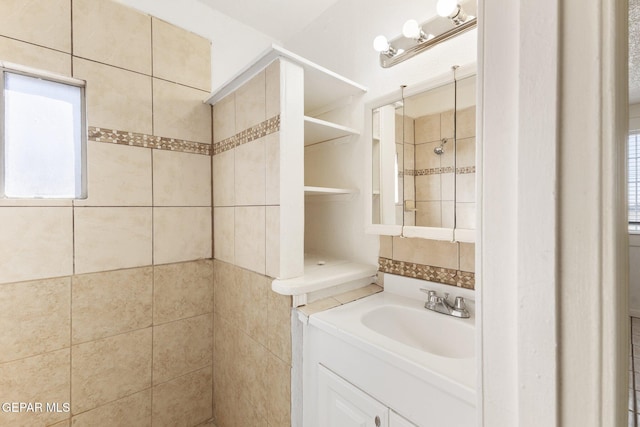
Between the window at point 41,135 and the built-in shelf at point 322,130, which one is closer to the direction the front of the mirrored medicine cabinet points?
the window

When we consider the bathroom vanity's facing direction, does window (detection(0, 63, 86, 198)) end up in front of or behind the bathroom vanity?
in front

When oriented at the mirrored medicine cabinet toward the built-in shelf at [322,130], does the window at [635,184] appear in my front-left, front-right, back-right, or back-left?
back-left

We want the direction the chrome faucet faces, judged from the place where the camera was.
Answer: facing the viewer and to the left of the viewer
